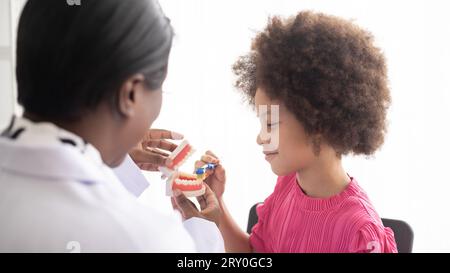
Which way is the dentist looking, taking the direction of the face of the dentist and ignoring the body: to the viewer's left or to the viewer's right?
to the viewer's right

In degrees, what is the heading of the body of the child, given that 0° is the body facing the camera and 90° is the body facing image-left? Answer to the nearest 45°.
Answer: approximately 45°

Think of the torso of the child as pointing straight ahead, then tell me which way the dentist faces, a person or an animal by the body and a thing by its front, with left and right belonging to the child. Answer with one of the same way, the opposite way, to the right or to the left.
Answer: the opposite way

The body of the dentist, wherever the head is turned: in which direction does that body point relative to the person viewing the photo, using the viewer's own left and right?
facing away from the viewer and to the right of the viewer

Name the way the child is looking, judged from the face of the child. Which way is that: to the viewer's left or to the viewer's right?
to the viewer's left
